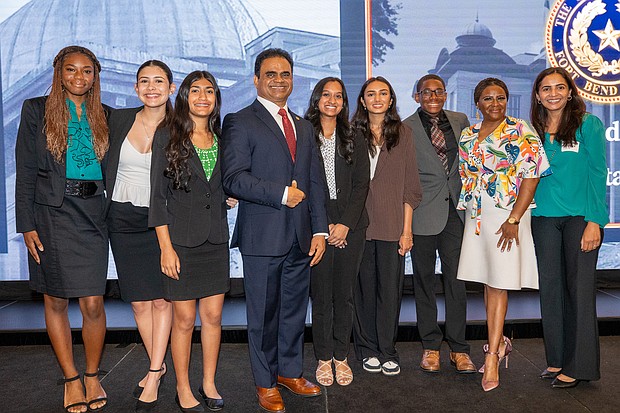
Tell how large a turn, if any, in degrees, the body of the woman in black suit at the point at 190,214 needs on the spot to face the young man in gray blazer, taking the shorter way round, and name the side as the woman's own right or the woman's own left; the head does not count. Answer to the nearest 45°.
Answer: approximately 45° to the woman's own left

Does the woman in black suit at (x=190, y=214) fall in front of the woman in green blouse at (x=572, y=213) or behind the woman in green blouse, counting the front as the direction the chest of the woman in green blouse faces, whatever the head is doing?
in front

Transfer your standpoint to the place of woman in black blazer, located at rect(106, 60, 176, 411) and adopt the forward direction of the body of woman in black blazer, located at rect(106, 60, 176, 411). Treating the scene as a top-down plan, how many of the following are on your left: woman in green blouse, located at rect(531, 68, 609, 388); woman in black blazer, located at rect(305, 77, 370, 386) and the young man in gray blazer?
3

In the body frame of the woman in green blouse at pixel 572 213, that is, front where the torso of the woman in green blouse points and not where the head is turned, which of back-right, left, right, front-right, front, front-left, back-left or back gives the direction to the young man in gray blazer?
front-right

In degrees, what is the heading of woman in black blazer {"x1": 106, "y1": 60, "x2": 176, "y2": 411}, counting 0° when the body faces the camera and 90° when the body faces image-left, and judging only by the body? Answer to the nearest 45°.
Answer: approximately 0°

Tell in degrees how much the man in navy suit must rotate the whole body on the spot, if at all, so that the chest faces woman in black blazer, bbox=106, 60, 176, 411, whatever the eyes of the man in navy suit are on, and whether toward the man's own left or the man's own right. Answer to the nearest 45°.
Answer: approximately 135° to the man's own right
